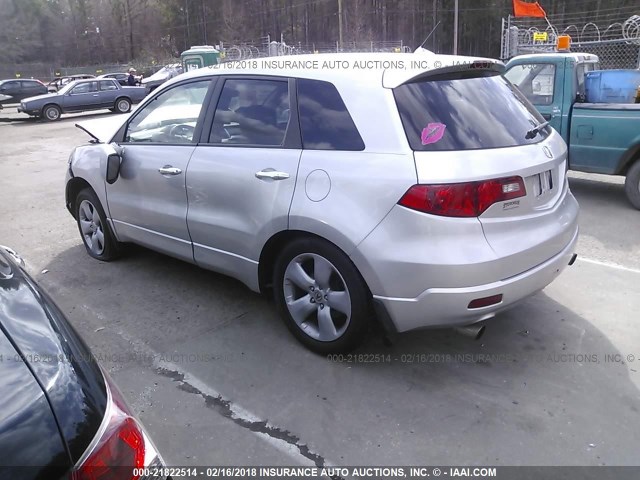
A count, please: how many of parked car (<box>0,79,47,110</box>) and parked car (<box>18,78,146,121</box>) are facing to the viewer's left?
2

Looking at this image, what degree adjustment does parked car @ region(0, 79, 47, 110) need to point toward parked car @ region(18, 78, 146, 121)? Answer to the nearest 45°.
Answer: approximately 90° to its left

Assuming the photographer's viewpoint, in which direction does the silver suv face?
facing away from the viewer and to the left of the viewer

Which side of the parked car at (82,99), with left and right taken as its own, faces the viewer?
left

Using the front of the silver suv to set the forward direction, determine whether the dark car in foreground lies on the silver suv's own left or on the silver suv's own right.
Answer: on the silver suv's own left

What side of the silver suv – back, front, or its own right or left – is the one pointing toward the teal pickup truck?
right

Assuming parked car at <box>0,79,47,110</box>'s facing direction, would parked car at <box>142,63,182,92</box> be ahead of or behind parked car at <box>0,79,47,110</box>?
behind

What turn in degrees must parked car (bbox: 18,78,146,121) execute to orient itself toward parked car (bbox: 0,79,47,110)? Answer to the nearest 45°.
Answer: approximately 90° to its right

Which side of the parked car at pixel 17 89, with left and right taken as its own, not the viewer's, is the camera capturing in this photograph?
left

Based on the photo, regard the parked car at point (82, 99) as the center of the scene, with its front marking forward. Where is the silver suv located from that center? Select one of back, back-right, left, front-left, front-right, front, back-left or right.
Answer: left
